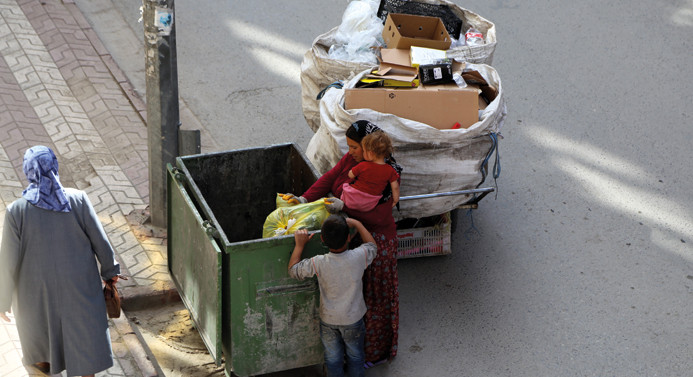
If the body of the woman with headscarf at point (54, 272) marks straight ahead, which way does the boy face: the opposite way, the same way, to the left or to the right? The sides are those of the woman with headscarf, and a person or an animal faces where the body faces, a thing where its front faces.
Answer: the same way

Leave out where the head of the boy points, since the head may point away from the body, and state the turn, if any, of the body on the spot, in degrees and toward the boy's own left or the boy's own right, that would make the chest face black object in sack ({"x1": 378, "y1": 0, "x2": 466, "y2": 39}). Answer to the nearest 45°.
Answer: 0° — they already face it

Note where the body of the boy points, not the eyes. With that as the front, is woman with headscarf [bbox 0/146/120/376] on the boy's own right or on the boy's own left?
on the boy's own left

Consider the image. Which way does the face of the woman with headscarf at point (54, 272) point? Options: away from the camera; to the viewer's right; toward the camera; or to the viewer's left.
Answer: away from the camera

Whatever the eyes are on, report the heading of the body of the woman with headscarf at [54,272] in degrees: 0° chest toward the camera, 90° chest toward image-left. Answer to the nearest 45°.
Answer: approximately 180°

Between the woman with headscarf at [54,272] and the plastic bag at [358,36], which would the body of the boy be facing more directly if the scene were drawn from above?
the plastic bag

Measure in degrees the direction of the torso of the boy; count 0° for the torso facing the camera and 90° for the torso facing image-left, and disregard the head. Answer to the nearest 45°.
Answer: approximately 180°

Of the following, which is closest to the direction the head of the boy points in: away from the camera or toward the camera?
away from the camera

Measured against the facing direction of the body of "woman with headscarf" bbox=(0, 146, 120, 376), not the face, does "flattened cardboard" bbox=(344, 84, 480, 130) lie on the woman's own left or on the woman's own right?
on the woman's own right

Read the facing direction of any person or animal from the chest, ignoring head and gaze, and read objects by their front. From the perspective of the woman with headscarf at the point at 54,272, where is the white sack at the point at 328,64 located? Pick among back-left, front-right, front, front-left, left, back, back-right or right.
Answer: front-right

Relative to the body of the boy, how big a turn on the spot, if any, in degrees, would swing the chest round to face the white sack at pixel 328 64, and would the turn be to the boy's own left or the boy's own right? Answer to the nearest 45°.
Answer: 0° — they already face it

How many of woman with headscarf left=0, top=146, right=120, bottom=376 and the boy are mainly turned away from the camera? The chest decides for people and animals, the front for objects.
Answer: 2

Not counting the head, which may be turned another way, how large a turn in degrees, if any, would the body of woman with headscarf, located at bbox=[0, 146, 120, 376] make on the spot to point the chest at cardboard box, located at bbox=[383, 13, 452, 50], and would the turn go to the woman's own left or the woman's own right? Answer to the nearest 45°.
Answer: approximately 45° to the woman's own right

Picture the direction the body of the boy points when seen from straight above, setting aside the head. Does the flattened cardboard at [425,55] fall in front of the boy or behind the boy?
in front

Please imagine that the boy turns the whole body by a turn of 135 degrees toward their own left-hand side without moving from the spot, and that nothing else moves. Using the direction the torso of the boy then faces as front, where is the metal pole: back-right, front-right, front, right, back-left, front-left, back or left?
right

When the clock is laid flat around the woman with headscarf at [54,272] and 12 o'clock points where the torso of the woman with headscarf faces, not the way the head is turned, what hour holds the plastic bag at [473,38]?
The plastic bag is roughly at 2 o'clock from the woman with headscarf.
